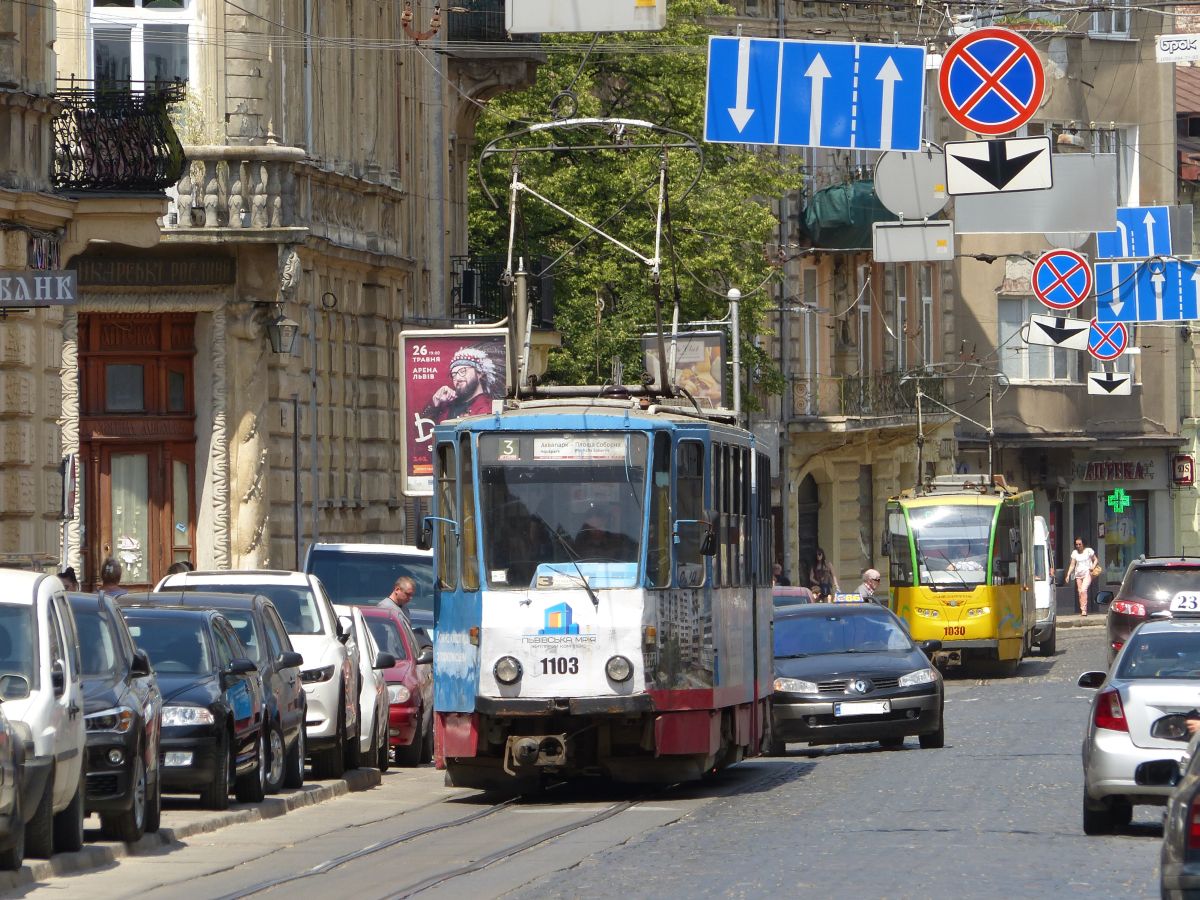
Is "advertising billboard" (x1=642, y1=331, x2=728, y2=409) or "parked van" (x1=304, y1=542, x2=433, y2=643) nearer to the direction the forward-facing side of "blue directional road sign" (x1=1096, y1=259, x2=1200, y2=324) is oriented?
the parked van

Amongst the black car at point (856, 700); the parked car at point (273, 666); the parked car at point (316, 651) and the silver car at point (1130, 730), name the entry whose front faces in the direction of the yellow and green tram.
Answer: the silver car

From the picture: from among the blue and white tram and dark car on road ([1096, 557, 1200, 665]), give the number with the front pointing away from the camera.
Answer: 1

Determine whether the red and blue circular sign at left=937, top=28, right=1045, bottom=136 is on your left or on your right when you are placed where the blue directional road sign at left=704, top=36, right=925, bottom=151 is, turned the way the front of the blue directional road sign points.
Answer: on your left

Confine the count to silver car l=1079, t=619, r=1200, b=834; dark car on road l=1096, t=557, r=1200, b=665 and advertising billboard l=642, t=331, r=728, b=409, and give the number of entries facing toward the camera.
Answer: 1

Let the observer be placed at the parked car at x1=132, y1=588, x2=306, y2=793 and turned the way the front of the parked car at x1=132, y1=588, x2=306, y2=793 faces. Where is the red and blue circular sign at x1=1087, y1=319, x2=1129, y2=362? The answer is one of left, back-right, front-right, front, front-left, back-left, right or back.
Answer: back-left

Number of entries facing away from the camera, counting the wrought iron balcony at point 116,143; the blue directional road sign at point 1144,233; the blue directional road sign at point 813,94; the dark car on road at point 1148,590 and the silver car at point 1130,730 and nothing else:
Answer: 2

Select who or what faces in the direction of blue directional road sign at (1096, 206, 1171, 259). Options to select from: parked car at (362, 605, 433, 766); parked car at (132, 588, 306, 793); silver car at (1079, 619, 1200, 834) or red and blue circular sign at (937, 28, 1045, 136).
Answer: the silver car

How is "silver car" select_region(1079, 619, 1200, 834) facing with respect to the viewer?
away from the camera

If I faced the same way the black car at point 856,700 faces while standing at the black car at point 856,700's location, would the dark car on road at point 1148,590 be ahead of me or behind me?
behind

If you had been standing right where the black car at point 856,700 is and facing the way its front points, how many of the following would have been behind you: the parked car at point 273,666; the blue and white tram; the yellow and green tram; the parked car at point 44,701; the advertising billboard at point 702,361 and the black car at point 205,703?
2
